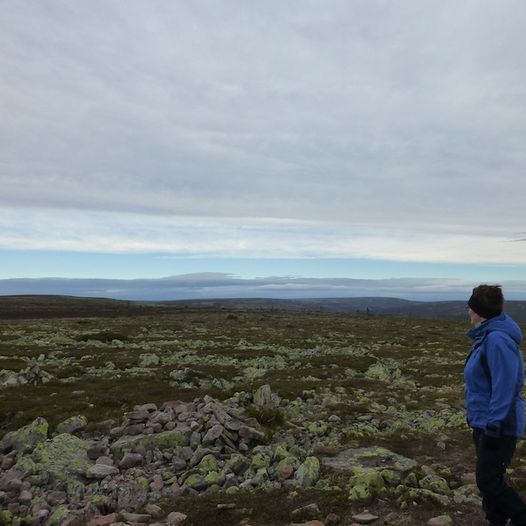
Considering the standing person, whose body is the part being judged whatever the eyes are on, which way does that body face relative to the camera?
to the viewer's left

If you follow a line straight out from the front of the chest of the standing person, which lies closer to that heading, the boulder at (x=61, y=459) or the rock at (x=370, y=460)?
the boulder

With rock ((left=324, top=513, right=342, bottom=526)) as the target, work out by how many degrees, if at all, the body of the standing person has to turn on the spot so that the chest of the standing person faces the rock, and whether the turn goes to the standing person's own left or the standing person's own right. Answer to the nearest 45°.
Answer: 0° — they already face it

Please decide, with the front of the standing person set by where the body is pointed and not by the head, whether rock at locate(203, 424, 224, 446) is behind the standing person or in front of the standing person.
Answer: in front

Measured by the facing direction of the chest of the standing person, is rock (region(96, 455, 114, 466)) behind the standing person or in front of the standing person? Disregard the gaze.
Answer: in front

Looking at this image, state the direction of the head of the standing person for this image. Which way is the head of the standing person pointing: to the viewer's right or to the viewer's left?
to the viewer's left

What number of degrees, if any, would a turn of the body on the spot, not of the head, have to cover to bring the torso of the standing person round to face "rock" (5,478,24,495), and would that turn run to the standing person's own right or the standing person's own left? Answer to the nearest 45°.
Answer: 0° — they already face it

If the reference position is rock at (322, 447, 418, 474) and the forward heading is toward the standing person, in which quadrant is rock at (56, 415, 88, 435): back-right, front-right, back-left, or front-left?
back-right

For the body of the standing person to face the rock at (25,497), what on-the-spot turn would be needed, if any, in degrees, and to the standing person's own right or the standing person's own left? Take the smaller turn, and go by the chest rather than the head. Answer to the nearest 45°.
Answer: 0° — they already face it

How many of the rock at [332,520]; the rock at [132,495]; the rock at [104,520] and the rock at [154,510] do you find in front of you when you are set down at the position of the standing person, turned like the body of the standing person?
4

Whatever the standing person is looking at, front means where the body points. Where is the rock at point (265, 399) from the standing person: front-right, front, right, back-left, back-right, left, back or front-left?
front-right

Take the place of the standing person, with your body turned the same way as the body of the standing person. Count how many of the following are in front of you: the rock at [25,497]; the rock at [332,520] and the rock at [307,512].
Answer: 3
